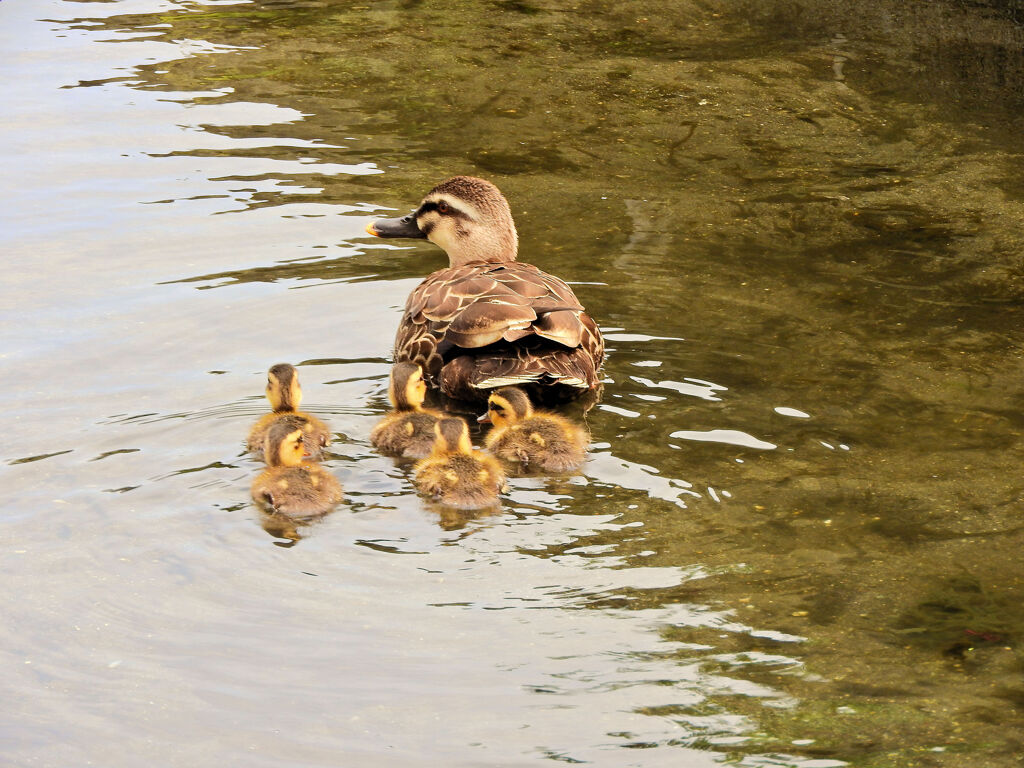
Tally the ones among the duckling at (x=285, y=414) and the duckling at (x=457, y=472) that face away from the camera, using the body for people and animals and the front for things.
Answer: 2

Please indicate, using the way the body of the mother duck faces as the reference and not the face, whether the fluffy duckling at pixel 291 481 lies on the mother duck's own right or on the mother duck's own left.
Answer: on the mother duck's own left

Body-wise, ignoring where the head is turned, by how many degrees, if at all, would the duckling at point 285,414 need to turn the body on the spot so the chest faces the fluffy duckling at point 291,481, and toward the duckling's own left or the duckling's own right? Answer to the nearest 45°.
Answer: approximately 180°

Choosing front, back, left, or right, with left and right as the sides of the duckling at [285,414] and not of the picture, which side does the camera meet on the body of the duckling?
back

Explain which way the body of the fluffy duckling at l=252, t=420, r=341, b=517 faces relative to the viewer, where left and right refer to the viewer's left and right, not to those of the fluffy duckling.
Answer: facing away from the viewer

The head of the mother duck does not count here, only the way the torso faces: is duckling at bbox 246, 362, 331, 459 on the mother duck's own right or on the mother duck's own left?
on the mother duck's own left

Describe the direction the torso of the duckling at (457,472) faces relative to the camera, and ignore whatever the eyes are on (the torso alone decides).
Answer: away from the camera

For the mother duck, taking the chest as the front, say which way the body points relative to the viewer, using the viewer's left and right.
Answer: facing away from the viewer and to the left of the viewer
